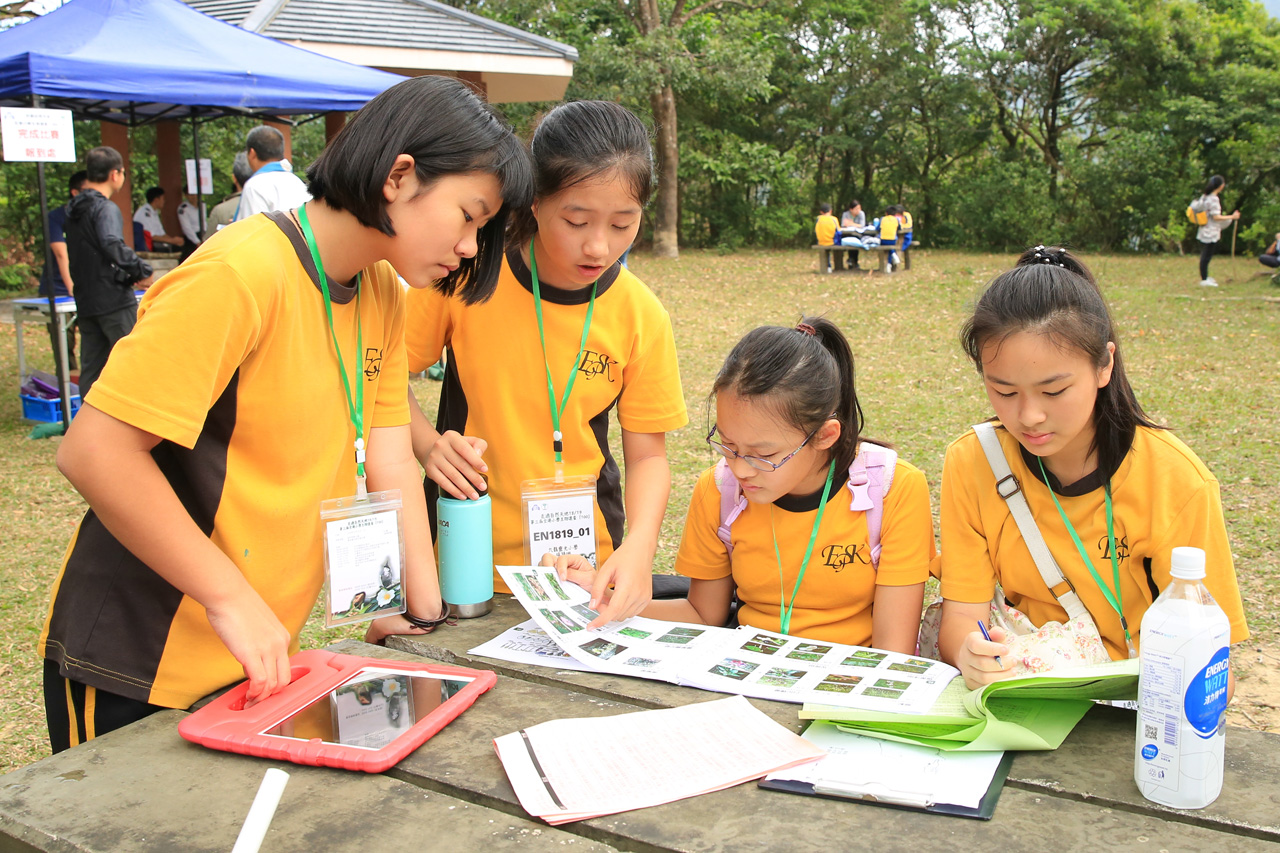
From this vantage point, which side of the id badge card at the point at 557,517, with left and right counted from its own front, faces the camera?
front

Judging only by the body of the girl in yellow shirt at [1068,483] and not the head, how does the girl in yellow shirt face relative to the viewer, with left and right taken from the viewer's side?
facing the viewer and to the left of the viewer

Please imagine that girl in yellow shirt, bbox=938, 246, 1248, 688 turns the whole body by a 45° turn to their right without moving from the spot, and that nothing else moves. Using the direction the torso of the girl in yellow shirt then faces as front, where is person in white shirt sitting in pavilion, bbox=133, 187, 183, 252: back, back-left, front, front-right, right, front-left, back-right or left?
front-right

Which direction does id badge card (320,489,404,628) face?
toward the camera

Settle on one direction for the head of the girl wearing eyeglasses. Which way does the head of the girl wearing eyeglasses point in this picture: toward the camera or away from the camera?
toward the camera

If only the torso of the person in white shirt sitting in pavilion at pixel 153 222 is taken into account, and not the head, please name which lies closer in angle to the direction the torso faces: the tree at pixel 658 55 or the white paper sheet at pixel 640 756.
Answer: the tree

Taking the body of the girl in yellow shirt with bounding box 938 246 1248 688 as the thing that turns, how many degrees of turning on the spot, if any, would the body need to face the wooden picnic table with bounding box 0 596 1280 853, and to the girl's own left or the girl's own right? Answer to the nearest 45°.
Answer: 0° — they already face it

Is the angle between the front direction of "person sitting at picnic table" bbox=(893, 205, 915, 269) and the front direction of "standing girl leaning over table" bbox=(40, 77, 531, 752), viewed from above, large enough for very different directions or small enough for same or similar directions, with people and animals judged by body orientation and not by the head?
very different directions

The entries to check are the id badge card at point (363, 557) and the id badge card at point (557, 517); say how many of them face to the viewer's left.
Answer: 0

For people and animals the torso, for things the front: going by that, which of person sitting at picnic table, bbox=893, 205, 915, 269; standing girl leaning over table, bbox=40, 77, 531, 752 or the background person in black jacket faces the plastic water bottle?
the standing girl leaning over table

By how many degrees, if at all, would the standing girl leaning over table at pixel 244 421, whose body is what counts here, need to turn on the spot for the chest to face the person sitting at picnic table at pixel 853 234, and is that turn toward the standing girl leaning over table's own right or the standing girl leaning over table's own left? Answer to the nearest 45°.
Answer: approximately 90° to the standing girl leaning over table's own left
